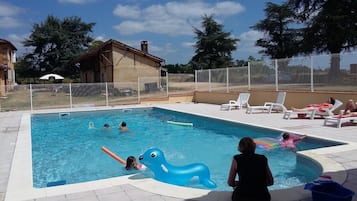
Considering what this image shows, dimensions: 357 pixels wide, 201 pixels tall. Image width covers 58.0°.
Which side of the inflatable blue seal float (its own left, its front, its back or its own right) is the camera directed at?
left

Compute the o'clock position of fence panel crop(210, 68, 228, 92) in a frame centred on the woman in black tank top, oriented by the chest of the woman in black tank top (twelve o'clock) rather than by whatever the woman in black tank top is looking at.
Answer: The fence panel is roughly at 12 o'clock from the woman in black tank top.

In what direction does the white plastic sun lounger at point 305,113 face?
to the viewer's left

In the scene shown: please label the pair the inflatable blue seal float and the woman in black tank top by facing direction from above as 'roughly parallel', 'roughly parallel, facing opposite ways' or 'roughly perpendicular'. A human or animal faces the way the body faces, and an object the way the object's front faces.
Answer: roughly perpendicular

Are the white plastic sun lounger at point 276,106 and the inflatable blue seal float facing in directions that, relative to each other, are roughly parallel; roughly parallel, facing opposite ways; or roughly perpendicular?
roughly parallel

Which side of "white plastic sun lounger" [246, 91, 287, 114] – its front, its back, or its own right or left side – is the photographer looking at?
left

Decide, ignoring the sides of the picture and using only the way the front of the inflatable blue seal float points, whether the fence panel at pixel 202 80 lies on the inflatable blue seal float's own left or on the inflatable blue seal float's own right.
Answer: on the inflatable blue seal float's own right

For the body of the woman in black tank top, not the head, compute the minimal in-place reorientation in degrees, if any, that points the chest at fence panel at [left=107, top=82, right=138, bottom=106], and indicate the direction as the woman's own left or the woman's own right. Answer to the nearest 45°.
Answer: approximately 45° to the woman's own left

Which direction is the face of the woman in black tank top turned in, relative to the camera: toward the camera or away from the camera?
away from the camera

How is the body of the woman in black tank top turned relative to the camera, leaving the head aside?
away from the camera

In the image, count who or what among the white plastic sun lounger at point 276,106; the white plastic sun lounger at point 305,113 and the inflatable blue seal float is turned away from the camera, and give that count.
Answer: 0

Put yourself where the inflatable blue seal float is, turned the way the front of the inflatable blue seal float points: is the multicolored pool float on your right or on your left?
on your right

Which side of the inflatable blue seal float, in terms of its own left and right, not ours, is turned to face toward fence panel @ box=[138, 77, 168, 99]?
right

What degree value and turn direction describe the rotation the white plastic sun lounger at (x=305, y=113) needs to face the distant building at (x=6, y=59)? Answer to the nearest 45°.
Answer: approximately 45° to its right

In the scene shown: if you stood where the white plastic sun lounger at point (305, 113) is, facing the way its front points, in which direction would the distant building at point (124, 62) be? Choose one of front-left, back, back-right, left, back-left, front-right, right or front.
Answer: front-right

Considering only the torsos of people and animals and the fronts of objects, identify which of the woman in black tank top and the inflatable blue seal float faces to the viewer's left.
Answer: the inflatable blue seal float

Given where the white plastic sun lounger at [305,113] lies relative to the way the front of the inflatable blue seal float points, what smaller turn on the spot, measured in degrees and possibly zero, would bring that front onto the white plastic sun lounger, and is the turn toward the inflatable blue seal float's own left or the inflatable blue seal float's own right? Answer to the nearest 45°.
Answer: approximately 135° to the inflatable blue seal float's own right

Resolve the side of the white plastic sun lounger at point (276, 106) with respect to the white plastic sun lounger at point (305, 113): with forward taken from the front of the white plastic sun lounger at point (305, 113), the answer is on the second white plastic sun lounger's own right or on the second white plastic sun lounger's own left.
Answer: on the second white plastic sun lounger's own right

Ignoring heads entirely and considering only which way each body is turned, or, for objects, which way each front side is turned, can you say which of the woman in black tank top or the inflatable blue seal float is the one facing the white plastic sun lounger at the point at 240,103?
the woman in black tank top
